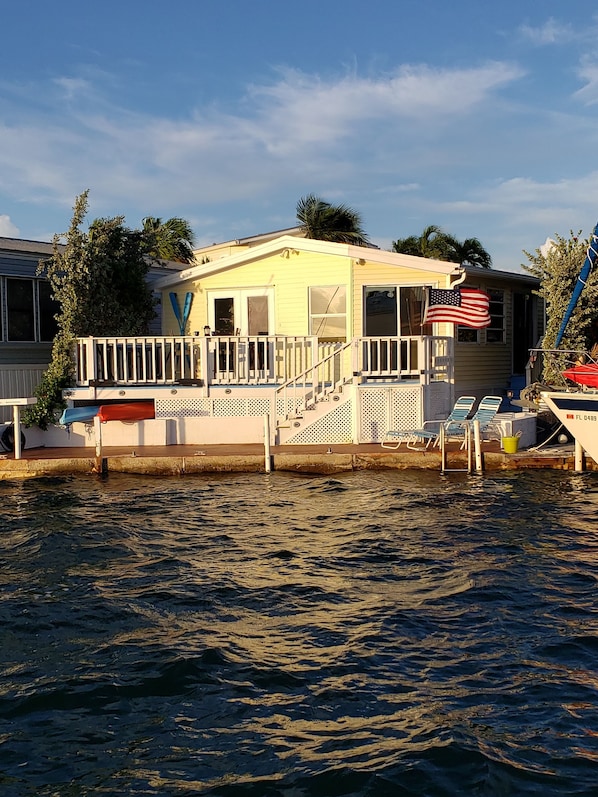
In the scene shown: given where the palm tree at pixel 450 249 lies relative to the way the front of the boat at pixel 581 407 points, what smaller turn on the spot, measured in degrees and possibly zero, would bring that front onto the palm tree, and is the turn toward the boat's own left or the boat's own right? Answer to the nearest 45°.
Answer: approximately 90° to the boat's own right

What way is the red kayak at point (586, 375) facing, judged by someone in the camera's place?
facing to the left of the viewer

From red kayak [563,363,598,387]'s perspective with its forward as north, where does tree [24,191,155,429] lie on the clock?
The tree is roughly at 12 o'clock from the red kayak.

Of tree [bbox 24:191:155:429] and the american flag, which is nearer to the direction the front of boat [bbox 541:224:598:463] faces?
the tree

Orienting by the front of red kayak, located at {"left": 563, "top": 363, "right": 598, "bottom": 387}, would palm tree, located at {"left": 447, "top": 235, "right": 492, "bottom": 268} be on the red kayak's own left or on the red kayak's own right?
on the red kayak's own right

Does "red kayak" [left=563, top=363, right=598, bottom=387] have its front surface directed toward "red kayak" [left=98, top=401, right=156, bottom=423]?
yes

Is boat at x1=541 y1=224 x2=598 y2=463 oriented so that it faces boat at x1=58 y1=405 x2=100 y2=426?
yes

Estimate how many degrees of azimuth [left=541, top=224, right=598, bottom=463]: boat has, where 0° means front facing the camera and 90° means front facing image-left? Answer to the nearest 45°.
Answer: approximately 90°

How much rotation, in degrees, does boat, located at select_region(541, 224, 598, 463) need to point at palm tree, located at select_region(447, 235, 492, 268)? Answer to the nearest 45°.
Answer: approximately 90° to its right

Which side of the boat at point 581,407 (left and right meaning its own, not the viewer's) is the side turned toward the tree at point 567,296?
right
